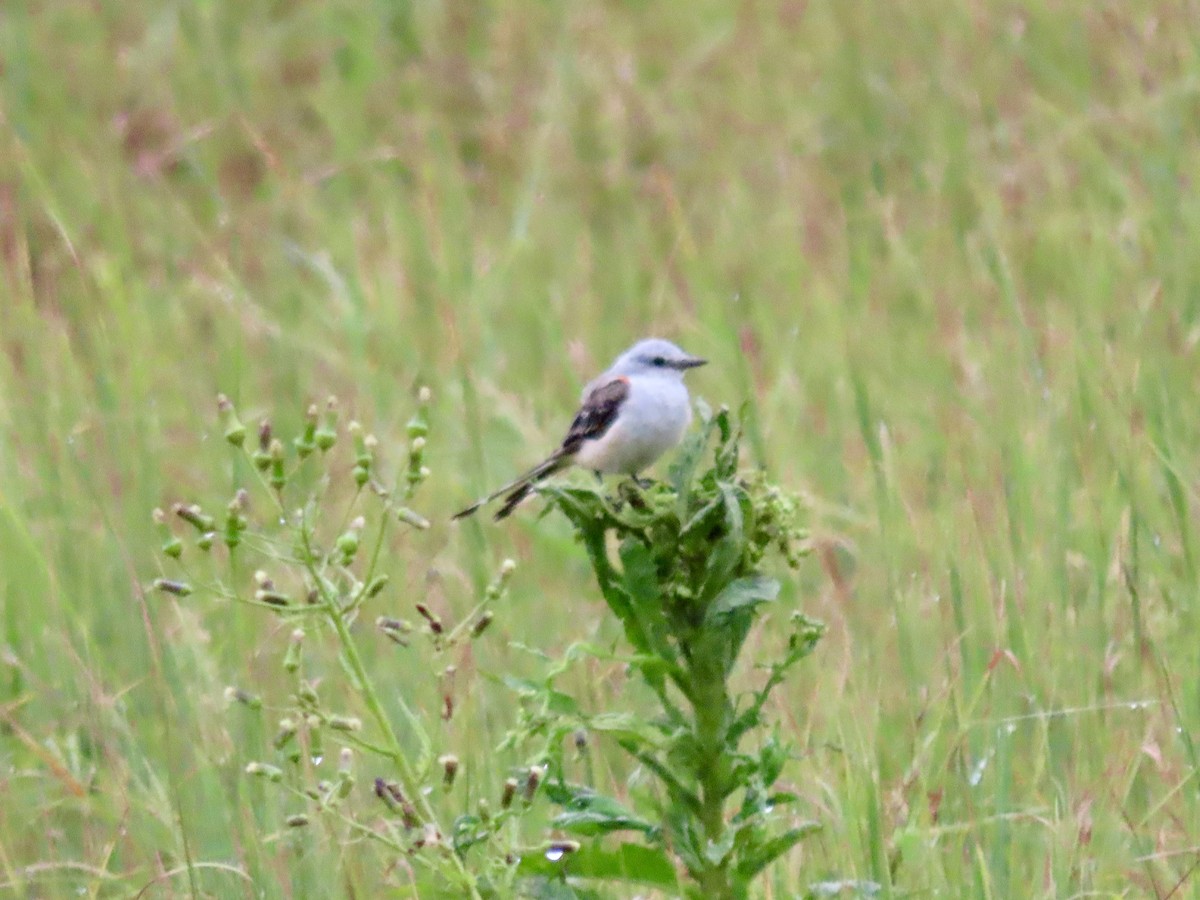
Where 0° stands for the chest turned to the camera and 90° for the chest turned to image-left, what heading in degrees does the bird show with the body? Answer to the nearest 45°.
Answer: approximately 270°
